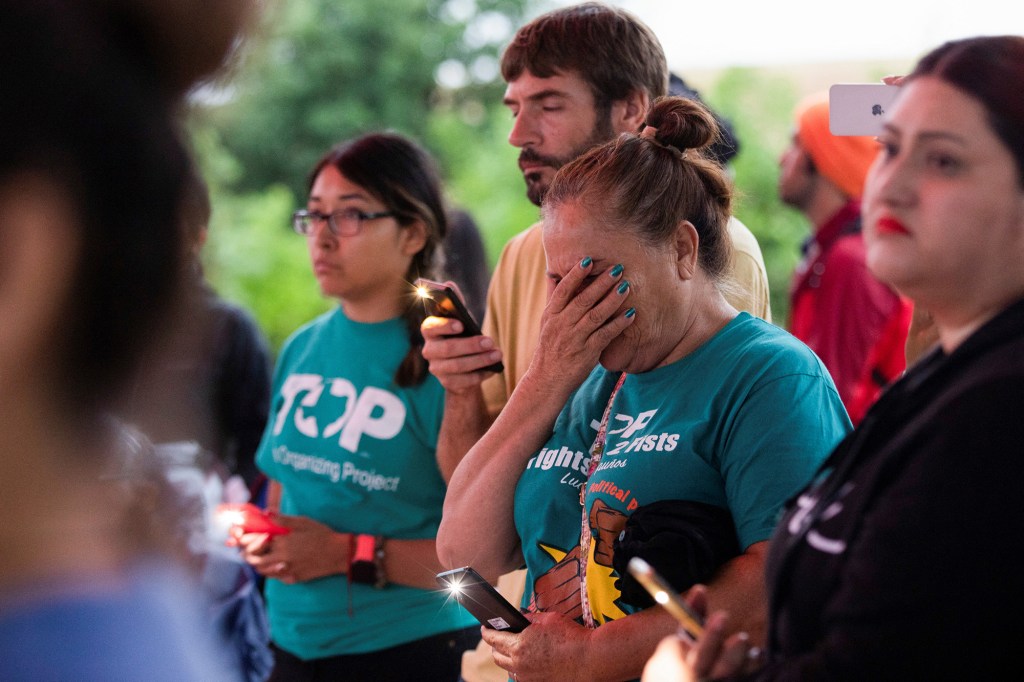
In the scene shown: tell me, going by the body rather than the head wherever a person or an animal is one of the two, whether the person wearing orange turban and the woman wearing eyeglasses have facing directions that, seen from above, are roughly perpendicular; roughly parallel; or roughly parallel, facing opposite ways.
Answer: roughly perpendicular

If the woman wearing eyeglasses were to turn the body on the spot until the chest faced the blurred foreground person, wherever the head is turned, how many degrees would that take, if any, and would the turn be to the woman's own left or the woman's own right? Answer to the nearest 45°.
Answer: approximately 45° to the woman's own left

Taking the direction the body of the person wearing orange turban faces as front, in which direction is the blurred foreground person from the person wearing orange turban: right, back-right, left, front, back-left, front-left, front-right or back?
left

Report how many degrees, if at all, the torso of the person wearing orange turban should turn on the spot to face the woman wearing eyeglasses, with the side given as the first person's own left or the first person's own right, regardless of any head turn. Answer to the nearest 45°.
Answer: approximately 45° to the first person's own left

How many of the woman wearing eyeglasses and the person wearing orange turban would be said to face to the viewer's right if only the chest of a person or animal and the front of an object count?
0

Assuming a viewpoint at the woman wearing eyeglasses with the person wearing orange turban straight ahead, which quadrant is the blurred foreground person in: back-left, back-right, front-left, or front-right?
back-right

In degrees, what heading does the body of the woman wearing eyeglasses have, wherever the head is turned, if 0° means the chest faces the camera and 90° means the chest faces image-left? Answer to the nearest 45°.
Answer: approximately 45°

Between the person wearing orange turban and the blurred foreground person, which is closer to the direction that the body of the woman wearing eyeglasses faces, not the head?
the blurred foreground person

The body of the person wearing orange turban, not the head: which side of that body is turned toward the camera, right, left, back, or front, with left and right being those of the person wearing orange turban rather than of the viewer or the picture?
left

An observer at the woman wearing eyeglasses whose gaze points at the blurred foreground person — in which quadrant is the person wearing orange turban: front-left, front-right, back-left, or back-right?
back-left

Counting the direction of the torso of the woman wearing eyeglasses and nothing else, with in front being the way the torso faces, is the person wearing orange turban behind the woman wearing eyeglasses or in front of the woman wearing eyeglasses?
behind
